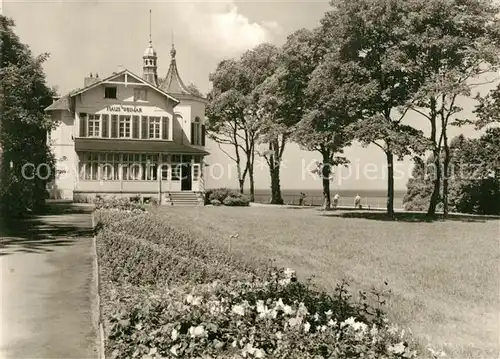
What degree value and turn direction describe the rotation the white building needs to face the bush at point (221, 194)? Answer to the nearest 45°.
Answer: approximately 90° to its left

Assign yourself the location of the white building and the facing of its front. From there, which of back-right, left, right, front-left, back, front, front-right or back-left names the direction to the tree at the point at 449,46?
front-left

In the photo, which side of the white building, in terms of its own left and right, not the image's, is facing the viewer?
front

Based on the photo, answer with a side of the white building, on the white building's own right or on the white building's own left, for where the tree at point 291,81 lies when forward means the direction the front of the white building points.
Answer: on the white building's own left

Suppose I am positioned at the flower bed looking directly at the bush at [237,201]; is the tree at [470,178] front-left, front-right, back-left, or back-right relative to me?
front-right

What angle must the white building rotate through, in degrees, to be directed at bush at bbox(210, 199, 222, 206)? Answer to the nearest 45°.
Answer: approximately 90° to its left

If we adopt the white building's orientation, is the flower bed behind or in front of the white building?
in front

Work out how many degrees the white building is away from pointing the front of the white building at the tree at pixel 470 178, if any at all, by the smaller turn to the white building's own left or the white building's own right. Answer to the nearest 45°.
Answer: approximately 90° to the white building's own left

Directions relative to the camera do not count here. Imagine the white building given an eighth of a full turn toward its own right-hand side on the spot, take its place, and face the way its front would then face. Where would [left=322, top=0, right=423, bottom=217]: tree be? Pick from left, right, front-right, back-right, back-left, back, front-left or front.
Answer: left

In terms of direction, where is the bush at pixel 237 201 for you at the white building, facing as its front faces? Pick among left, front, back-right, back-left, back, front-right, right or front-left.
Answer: left

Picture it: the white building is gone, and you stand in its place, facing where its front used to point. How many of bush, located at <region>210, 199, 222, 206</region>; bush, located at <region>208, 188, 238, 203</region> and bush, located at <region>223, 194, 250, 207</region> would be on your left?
3

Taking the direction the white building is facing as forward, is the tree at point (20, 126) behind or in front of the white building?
in front
